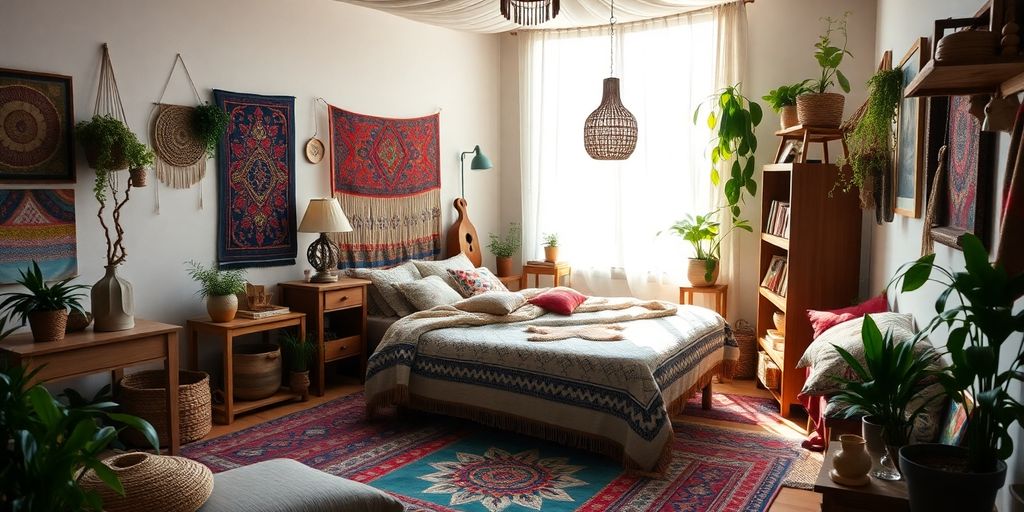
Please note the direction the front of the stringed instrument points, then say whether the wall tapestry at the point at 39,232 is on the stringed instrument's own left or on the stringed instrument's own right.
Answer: on the stringed instrument's own right

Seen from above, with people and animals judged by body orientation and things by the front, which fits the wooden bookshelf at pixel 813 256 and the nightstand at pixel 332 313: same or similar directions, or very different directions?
very different directions

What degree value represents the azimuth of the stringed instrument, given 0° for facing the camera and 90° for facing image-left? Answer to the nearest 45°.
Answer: approximately 315°

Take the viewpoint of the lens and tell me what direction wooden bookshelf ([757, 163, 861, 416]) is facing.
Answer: facing to the left of the viewer

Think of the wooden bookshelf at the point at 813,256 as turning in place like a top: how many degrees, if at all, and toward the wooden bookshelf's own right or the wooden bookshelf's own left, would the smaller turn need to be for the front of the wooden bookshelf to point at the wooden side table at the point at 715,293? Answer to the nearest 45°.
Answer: approximately 45° to the wooden bookshelf's own right

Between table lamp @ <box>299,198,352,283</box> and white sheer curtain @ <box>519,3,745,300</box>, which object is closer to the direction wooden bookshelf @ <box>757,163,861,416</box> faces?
the table lamp

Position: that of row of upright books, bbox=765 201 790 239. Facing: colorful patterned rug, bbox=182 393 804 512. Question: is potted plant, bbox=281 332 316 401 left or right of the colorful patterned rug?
right

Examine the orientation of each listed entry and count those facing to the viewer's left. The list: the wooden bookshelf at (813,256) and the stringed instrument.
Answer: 1
